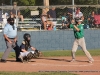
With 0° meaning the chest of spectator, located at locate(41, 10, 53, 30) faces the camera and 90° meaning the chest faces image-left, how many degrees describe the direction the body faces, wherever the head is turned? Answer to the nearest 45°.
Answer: approximately 315°

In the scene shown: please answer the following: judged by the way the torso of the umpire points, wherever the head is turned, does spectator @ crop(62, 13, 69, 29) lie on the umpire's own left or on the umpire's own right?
on the umpire's own left

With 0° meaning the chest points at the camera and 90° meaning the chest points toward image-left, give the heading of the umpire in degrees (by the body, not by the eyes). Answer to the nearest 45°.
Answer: approximately 315°

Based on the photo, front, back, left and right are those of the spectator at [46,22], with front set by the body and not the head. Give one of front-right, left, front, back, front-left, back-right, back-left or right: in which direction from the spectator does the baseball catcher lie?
front-right
